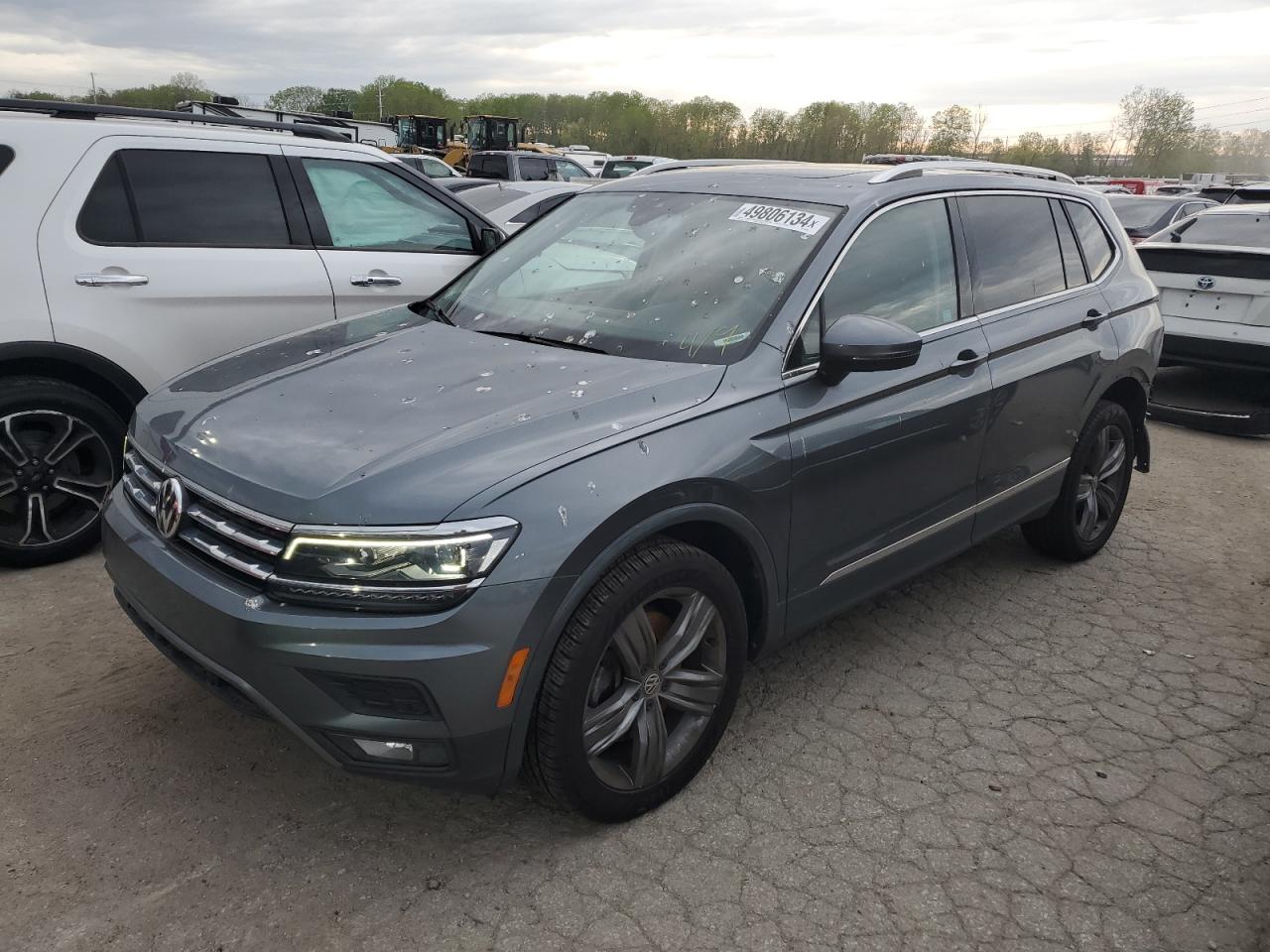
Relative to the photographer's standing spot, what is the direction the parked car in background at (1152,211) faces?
facing away from the viewer and to the right of the viewer

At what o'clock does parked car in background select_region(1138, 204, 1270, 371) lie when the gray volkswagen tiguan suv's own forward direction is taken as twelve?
The parked car in background is roughly at 6 o'clock from the gray volkswagen tiguan suv.

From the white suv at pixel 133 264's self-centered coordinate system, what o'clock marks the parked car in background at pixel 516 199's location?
The parked car in background is roughly at 10 o'clock from the white suv.

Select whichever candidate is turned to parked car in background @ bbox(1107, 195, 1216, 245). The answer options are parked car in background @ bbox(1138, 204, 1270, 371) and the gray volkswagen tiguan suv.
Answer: parked car in background @ bbox(1138, 204, 1270, 371)

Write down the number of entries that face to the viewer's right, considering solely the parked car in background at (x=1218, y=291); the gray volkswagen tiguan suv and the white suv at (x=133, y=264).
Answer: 1

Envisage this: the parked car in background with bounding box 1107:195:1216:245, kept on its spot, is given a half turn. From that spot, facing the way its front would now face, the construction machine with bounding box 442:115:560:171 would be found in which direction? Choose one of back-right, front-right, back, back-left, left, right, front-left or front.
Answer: right

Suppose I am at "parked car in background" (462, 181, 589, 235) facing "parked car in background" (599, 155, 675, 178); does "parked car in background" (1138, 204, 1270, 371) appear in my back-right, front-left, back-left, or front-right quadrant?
back-right

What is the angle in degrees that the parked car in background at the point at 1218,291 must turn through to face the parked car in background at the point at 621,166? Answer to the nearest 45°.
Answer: approximately 45° to its left

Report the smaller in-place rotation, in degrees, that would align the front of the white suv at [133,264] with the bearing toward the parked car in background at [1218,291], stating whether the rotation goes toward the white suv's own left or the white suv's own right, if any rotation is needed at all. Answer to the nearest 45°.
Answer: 0° — it already faces it

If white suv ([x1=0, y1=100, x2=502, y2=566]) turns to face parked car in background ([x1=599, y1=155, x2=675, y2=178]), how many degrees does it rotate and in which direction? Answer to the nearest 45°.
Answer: approximately 45° to its left

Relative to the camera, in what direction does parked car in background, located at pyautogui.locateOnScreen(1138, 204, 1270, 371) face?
facing away from the viewer

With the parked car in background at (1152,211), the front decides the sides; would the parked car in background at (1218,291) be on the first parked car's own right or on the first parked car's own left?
on the first parked car's own right

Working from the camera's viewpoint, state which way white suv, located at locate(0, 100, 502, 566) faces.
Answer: facing to the right of the viewer

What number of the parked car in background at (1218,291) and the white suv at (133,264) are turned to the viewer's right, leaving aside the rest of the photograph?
1

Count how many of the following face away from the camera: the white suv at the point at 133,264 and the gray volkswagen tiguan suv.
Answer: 0

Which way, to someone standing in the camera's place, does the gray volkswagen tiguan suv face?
facing the viewer and to the left of the viewer
